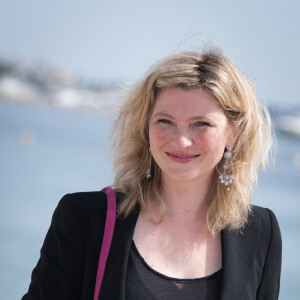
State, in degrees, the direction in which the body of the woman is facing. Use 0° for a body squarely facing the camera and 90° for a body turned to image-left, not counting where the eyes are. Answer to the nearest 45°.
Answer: approximately 0°

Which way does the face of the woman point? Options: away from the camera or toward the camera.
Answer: toward the camera
